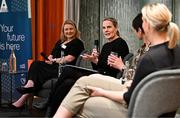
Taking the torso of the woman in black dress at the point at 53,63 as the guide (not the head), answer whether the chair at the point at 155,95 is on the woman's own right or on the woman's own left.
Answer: on the woman's own left

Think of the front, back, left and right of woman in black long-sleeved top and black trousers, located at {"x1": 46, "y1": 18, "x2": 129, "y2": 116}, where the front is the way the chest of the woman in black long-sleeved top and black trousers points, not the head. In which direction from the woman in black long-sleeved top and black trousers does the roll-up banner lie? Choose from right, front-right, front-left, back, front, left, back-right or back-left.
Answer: right

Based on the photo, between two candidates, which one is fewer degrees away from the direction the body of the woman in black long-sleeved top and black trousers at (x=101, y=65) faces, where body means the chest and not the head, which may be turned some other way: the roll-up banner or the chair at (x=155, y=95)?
the chair

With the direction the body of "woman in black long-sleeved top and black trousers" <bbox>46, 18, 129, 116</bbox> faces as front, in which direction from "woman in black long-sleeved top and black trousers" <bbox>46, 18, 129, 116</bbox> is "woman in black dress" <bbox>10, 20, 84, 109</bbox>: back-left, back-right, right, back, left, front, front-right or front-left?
right

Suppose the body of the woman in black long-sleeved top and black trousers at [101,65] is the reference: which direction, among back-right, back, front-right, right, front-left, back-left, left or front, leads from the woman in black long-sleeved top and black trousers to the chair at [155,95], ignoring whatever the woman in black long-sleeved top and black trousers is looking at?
front-left

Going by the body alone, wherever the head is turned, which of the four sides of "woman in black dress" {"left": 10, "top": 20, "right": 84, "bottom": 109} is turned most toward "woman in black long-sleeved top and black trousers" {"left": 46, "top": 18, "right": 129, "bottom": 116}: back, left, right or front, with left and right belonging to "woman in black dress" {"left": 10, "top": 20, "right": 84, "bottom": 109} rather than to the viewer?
left

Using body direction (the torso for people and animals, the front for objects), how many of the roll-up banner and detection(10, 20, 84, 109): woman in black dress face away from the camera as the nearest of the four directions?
0

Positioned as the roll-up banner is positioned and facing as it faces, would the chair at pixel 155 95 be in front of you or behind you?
in front

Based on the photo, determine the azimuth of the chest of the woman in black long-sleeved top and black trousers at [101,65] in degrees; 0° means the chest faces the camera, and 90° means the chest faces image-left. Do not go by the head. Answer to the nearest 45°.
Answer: approximately 45°

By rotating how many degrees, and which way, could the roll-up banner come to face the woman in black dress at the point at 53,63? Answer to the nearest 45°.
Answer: approximately 45° to its left

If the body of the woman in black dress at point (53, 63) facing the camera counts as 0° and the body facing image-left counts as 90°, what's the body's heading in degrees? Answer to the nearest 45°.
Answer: approximately 45°

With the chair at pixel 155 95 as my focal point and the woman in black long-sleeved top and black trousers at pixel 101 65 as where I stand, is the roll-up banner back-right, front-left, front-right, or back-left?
back-right
